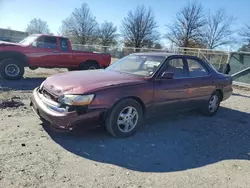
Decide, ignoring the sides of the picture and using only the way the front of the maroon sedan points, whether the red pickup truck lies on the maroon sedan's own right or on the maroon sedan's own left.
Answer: on the maroon sedan's own right

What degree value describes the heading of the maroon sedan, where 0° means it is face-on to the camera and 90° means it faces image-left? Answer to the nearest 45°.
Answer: approximately 45°
